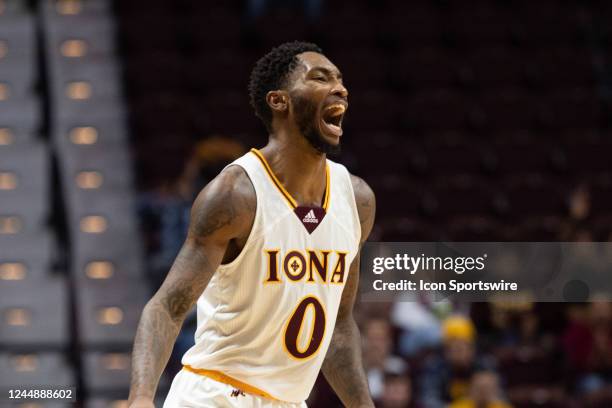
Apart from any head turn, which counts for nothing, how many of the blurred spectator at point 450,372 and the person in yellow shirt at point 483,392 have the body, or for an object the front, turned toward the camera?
2

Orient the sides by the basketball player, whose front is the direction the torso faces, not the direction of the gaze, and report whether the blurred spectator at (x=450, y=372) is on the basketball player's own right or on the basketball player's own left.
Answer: on the basketball player's own left

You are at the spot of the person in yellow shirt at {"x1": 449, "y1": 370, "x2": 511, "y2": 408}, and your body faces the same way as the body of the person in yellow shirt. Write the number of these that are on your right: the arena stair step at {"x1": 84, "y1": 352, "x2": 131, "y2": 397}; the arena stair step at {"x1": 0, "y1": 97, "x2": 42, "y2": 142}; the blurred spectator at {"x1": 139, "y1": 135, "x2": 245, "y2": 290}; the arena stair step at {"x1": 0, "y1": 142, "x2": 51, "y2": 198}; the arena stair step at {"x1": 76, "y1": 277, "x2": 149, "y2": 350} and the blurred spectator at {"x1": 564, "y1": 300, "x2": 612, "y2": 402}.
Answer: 5

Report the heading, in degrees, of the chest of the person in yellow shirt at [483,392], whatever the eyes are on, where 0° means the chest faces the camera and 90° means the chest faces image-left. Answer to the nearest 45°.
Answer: approximately 0°

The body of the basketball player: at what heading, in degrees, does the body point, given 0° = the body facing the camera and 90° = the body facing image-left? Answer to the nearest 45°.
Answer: approximately 315°

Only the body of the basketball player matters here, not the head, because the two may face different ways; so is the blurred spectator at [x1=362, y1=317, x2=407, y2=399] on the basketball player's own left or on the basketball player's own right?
on the basketball player's own left

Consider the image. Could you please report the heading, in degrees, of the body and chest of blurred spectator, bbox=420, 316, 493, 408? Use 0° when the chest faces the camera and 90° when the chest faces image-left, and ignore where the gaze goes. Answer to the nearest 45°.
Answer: approximately 0°

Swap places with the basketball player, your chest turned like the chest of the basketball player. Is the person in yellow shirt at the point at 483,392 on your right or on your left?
on your left
